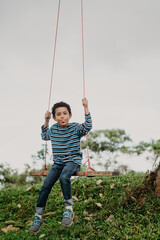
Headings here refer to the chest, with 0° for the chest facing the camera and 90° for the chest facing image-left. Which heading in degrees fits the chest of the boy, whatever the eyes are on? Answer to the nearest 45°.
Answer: approximately 0°
